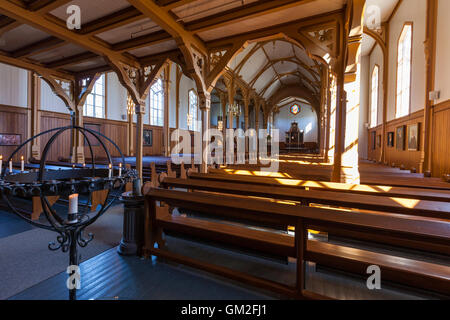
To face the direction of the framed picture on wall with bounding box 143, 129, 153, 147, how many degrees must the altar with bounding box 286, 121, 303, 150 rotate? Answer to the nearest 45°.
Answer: approximately 45° to its right

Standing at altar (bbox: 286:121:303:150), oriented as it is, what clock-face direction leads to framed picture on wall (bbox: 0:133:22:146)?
The framed picture on wall is roughly at 1 o'clock from the altar.

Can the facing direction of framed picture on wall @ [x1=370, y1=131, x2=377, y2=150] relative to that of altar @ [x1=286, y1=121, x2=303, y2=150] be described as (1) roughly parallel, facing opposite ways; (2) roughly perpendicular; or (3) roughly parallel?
roughly perpendicular

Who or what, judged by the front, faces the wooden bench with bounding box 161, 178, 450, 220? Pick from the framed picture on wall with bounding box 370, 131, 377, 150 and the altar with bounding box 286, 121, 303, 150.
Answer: the altar

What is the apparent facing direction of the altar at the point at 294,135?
toward the camera

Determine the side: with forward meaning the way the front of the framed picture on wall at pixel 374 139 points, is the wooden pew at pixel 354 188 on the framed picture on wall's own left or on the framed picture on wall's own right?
on the framed picture on wall's own left

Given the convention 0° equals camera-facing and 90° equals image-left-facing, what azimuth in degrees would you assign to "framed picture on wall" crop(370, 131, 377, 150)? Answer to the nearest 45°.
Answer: approximately 90°

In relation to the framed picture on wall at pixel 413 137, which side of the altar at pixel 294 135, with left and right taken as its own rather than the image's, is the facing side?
front

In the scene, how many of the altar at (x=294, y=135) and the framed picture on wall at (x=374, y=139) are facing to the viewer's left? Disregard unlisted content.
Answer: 1

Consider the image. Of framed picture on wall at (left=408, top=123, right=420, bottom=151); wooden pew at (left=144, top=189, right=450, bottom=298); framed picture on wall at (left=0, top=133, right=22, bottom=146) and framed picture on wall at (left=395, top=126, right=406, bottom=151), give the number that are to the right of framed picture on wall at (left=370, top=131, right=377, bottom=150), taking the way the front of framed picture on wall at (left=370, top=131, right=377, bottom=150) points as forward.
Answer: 0

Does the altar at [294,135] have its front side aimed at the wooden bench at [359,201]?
yes

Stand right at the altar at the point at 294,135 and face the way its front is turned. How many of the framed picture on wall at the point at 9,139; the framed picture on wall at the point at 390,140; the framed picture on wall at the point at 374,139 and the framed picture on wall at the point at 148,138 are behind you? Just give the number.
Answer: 0

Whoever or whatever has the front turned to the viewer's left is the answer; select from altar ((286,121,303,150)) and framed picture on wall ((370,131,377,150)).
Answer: the framed picture on wall

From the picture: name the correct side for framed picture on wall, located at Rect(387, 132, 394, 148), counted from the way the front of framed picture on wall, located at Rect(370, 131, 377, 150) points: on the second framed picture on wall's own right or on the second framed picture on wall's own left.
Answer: on the second framed picture on wall's own left

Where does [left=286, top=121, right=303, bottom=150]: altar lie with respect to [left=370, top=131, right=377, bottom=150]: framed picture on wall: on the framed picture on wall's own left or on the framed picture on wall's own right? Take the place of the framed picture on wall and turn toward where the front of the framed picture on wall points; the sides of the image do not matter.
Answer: on the framed picture on wall's own right

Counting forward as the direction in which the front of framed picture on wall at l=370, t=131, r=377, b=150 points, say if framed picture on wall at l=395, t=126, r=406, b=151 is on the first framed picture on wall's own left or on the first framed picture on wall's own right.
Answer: on the first framed picture on wall's own left

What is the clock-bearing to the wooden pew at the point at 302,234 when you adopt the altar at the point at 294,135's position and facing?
The wooden pew is roughly at 12 o'clock from the altar.
